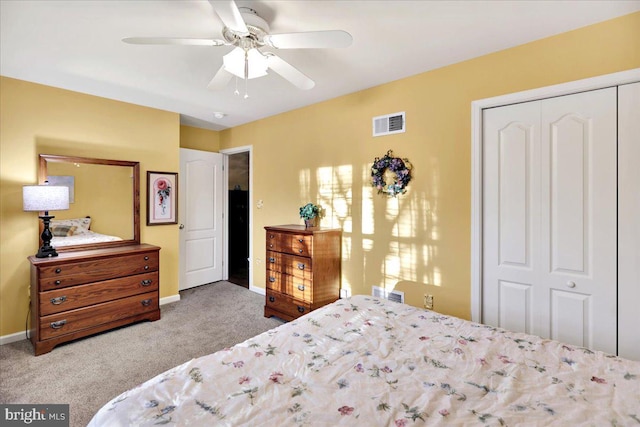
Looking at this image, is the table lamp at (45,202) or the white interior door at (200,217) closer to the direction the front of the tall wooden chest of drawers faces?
the table lamp

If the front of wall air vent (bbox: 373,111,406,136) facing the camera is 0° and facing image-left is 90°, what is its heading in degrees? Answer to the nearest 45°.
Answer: approximately 45°

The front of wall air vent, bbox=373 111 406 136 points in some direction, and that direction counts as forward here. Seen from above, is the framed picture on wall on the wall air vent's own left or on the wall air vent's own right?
on the wall air vent's own right

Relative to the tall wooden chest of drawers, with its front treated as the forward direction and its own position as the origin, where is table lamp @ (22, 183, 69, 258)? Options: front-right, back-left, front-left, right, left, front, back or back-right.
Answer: front-right
